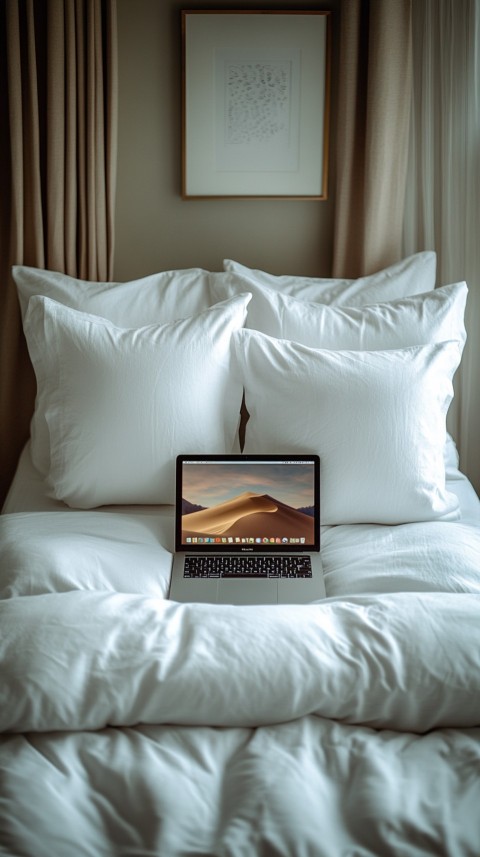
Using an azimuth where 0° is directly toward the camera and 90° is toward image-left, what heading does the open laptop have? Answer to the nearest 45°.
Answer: approximately 0°

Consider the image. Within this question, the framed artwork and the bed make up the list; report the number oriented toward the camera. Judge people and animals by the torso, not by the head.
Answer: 2

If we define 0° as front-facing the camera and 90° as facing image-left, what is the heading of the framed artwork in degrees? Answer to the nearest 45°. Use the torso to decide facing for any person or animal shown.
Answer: approximately 0°

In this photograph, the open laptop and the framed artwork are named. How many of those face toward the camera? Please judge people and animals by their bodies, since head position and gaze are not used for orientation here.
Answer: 2

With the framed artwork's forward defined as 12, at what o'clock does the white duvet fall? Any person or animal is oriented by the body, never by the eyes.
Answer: The white duvet is roughly at 12 o'clock from the framed artwork.
